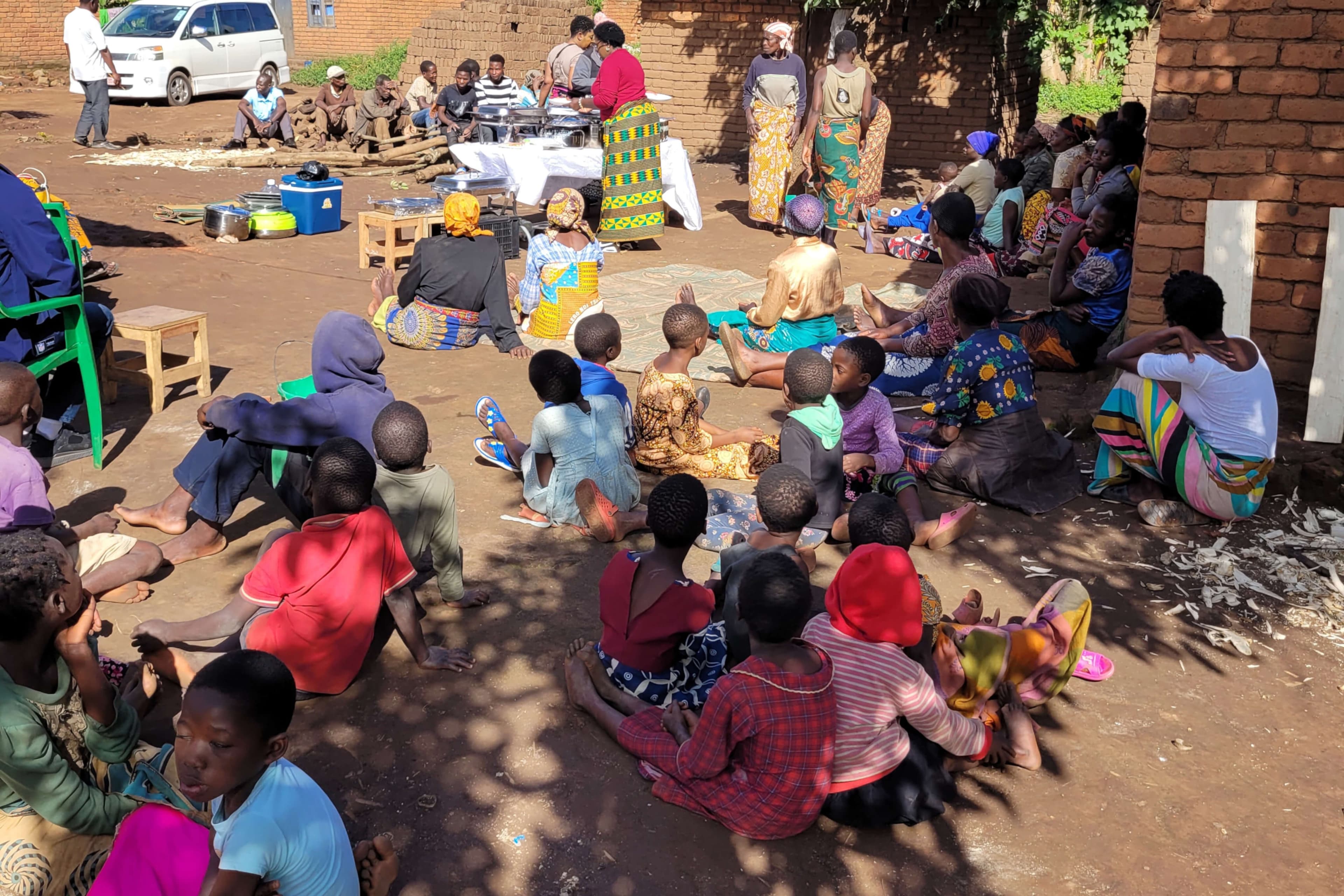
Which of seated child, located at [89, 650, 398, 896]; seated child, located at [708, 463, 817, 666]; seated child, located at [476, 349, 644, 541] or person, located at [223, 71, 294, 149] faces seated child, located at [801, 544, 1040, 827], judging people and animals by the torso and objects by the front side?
the person

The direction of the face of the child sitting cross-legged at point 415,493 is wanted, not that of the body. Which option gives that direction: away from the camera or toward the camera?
away from the camera

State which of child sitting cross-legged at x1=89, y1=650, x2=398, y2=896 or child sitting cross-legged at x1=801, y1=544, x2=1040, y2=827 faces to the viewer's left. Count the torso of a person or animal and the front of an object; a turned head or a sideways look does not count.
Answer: child sitting cross-legged at x1=89, y1=650, x2=398, y2=896

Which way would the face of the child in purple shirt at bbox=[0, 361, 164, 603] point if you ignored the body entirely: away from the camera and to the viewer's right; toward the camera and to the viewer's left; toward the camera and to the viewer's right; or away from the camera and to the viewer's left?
away from the camera and to the viewer's right

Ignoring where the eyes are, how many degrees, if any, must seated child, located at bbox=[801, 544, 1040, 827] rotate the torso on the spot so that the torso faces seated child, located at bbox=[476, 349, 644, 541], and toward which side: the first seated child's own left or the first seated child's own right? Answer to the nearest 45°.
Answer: approximately 90° to the first seated child's own left

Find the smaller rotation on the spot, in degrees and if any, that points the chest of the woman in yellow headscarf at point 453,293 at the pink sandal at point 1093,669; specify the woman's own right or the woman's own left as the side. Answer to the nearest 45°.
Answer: approximately 180°

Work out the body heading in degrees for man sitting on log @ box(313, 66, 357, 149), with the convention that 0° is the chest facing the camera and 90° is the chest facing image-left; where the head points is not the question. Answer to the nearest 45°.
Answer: approximately 0°

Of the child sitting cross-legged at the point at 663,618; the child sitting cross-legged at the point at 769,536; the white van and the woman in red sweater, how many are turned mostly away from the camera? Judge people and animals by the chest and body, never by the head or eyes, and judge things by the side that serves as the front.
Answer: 2

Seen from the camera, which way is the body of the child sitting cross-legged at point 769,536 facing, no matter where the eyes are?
away from the camera

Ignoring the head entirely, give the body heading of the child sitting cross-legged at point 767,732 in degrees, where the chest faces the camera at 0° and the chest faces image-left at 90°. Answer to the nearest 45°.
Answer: approximately 135°
